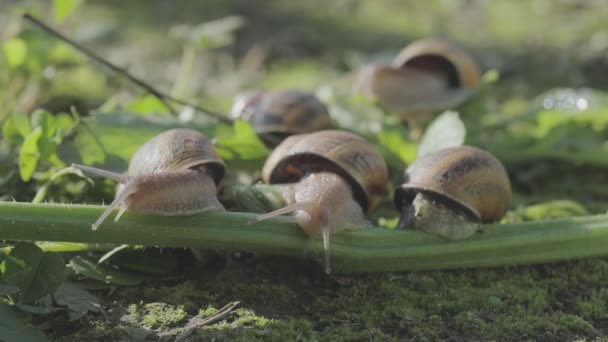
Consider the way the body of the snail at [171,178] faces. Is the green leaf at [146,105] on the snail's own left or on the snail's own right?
on the snail's own right

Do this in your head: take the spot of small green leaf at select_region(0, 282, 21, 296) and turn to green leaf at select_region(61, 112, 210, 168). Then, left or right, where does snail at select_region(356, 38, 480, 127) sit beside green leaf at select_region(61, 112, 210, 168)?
right

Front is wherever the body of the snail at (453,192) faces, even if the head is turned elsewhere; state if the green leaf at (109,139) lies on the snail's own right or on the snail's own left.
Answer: on the snail's own right

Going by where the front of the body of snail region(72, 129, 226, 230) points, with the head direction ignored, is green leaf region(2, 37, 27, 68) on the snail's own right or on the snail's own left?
on the snail's own right

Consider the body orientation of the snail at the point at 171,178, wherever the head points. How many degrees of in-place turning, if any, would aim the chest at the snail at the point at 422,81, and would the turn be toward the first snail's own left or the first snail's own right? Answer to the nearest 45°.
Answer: approximately 135° to the first snail's own right

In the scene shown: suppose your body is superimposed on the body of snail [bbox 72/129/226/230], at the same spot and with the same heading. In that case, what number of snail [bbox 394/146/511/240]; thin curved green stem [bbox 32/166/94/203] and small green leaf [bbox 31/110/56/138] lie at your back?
1

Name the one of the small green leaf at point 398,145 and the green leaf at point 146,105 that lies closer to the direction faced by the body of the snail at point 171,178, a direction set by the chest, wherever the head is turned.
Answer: the green leaf

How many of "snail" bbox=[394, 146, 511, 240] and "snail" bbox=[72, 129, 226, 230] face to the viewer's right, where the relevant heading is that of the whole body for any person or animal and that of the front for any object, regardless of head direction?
0

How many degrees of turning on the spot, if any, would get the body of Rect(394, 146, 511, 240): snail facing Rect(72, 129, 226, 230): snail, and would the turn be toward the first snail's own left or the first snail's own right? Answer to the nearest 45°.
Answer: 0° — it already faces it

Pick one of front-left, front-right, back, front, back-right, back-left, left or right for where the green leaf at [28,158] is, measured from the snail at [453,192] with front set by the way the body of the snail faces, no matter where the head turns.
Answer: front-right

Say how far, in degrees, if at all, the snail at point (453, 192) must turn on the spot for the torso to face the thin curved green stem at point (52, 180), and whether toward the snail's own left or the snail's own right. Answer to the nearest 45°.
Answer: approximately 45° to the snail's own right

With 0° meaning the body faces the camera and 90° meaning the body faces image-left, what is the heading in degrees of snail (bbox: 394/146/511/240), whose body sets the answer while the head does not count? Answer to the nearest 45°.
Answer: approximately 45°

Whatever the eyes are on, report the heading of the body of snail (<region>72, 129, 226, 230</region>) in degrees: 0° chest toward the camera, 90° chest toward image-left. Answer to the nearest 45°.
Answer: approximately 90°
